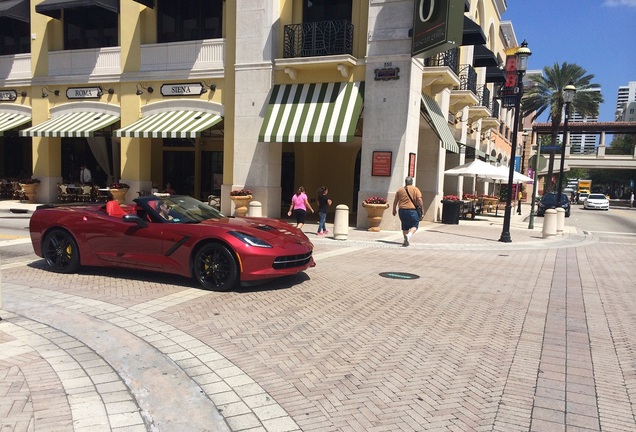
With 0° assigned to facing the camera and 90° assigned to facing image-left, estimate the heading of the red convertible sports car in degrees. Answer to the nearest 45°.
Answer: approximately 315°

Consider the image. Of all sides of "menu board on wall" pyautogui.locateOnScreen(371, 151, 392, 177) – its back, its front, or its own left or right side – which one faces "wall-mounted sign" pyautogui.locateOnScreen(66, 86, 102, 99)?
right

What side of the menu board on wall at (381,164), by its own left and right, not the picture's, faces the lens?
front

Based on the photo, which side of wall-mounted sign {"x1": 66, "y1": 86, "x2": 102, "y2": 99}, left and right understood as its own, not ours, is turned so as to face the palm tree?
left

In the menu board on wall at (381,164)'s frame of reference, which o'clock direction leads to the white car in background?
The white car in background is roughly at 7 o'clock from the menu board on wall.

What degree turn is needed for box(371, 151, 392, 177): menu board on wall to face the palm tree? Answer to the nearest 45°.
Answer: approximately 135° to its left

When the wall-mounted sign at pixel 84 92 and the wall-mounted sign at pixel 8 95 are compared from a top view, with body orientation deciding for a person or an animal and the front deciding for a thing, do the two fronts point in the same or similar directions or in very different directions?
same or similar directions

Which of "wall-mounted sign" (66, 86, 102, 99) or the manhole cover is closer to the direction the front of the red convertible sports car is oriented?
the manhole cover

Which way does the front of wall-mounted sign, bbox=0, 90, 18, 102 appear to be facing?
toward the camera

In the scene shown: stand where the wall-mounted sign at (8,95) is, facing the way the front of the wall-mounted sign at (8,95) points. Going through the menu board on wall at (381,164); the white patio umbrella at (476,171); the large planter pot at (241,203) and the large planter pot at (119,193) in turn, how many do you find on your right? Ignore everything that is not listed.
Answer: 0

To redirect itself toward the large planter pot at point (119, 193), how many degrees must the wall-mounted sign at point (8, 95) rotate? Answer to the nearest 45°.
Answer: approximately 45° to its left

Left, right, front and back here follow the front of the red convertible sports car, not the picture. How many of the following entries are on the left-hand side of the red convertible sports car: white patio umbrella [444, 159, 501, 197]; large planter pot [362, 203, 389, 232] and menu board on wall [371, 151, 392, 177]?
3

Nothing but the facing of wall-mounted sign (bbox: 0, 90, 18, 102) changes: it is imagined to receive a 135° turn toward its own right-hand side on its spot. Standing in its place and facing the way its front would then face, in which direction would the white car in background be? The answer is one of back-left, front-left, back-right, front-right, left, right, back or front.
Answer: back-right

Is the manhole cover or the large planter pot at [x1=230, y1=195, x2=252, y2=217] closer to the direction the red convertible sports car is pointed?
the manhole cover

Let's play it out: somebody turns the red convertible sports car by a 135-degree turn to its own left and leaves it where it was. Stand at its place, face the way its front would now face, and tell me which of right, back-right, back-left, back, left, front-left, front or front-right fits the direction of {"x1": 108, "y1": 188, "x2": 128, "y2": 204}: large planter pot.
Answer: front

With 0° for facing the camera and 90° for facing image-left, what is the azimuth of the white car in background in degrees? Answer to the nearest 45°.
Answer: approximately 0°

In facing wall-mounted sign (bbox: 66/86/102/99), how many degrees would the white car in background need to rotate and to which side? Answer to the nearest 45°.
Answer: approximately 45° to its right
